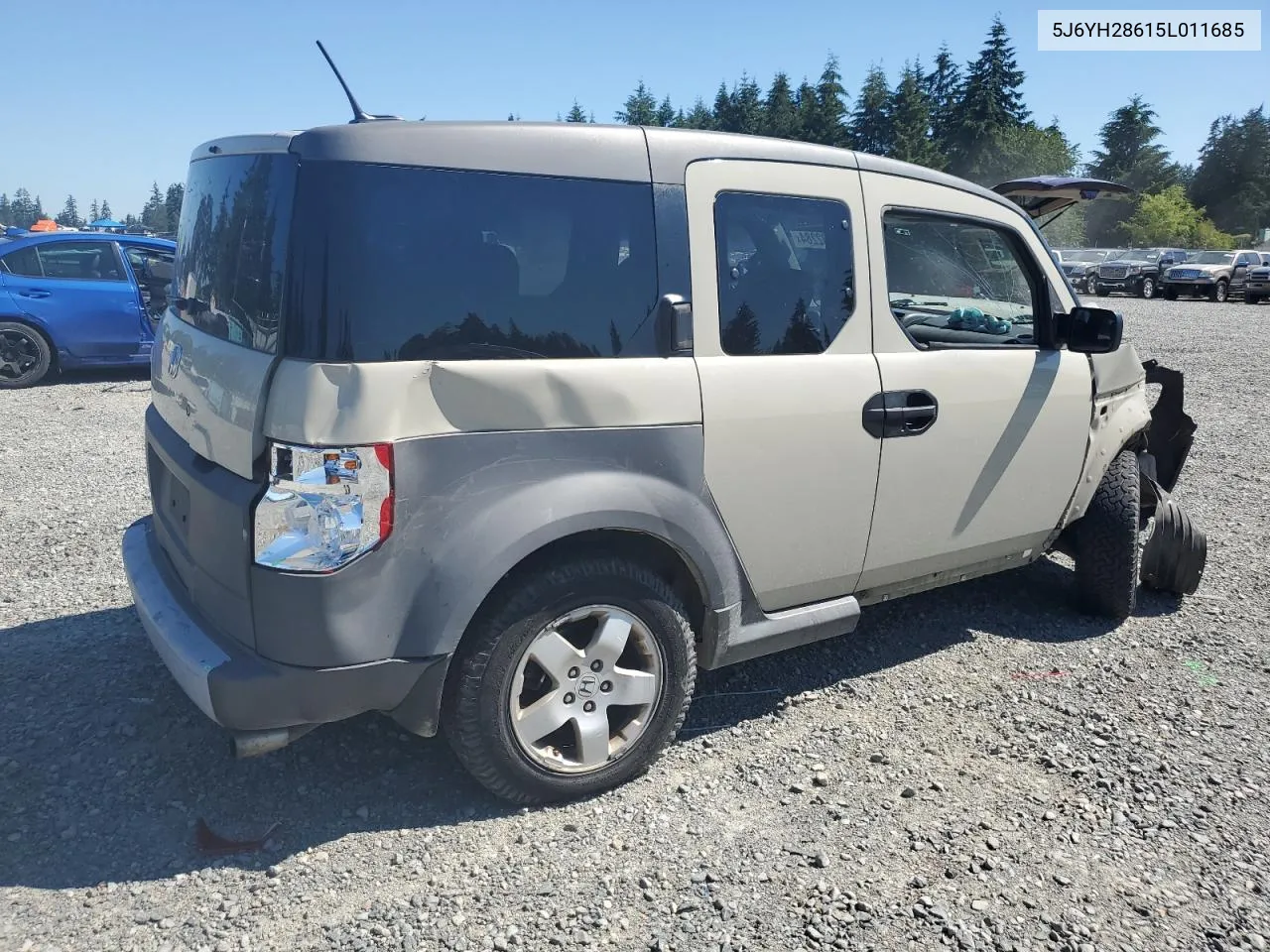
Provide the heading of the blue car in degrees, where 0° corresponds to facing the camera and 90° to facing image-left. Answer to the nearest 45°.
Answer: approximately 270°
